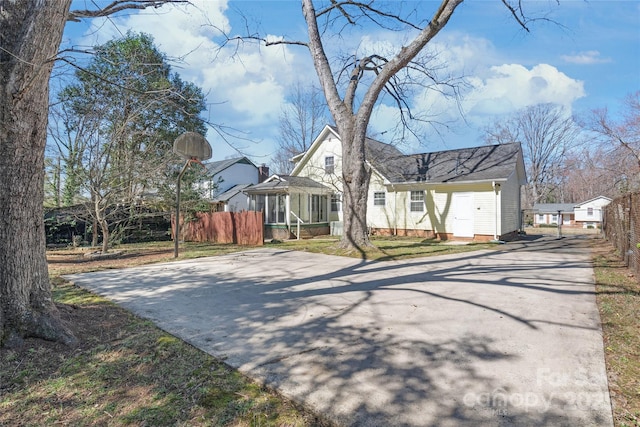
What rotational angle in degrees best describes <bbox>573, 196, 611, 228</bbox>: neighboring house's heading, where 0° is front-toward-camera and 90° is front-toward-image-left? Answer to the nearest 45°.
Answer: approximately 0°

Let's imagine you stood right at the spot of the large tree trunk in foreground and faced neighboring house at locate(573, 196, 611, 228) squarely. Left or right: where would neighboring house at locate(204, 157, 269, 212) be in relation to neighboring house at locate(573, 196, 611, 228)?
left

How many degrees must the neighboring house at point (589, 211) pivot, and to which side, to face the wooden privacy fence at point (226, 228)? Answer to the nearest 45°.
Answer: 0° — it already faces it

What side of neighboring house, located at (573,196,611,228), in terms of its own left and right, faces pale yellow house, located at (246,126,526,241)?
front

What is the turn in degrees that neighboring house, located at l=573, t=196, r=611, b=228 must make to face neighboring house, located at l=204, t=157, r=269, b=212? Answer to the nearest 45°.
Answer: approximately 45° to its right

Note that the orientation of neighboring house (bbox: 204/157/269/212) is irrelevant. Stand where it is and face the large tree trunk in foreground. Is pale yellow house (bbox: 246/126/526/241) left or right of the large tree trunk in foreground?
left

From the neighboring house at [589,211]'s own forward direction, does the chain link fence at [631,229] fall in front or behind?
in front

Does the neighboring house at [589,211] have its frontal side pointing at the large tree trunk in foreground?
yes
